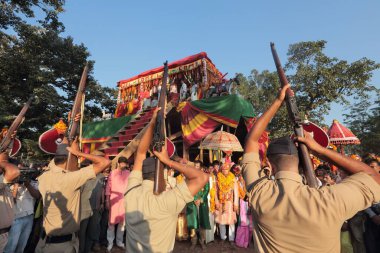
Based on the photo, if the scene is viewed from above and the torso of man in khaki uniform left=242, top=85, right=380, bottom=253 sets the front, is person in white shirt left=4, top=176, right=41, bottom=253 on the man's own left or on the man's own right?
on the man's own left

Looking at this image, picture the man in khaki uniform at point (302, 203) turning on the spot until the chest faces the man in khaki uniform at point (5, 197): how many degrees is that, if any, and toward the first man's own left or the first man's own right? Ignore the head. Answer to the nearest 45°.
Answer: approximately 90° to the first man's own left

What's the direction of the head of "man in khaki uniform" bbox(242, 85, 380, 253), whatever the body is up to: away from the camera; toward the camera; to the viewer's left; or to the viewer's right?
away from the camera

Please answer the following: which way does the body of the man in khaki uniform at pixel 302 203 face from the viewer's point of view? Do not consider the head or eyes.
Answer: away from the camera

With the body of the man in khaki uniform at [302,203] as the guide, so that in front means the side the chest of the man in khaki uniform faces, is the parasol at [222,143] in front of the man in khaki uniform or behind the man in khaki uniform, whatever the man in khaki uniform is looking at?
in front

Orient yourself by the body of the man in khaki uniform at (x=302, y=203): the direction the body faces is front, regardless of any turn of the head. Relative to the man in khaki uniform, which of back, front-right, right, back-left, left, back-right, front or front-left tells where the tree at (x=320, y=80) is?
front

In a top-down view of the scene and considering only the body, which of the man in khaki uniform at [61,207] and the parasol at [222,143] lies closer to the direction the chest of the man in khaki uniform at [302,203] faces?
the parasol

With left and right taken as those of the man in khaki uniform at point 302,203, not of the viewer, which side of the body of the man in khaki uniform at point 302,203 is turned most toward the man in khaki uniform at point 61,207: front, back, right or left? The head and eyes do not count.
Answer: left
